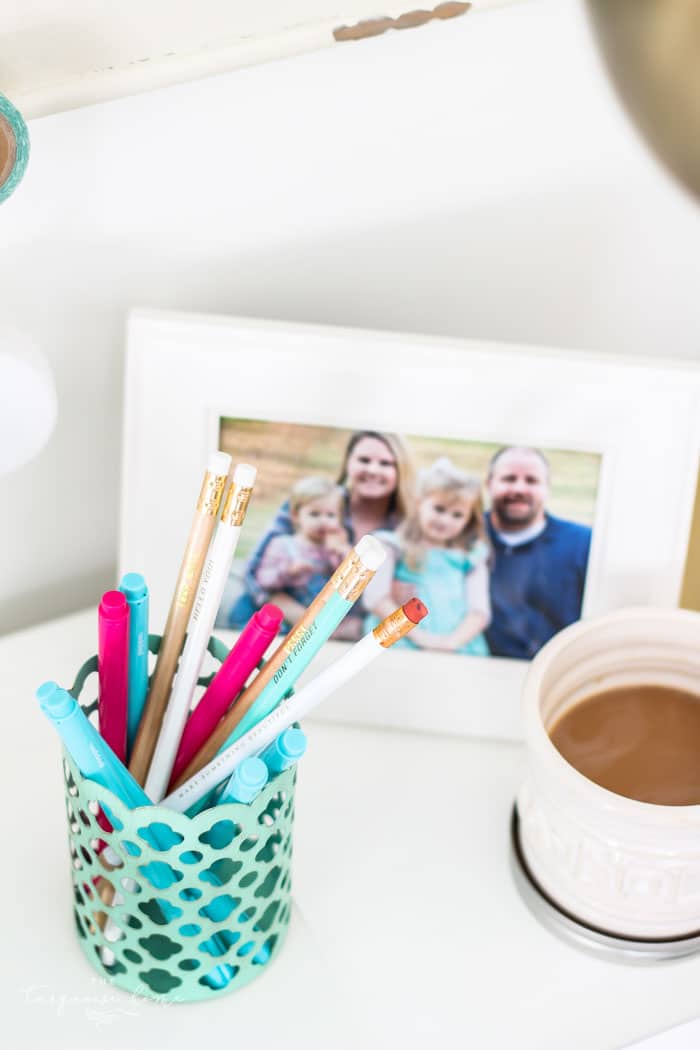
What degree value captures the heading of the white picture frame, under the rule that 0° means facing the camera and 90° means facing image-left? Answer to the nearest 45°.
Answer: approximately 0°
